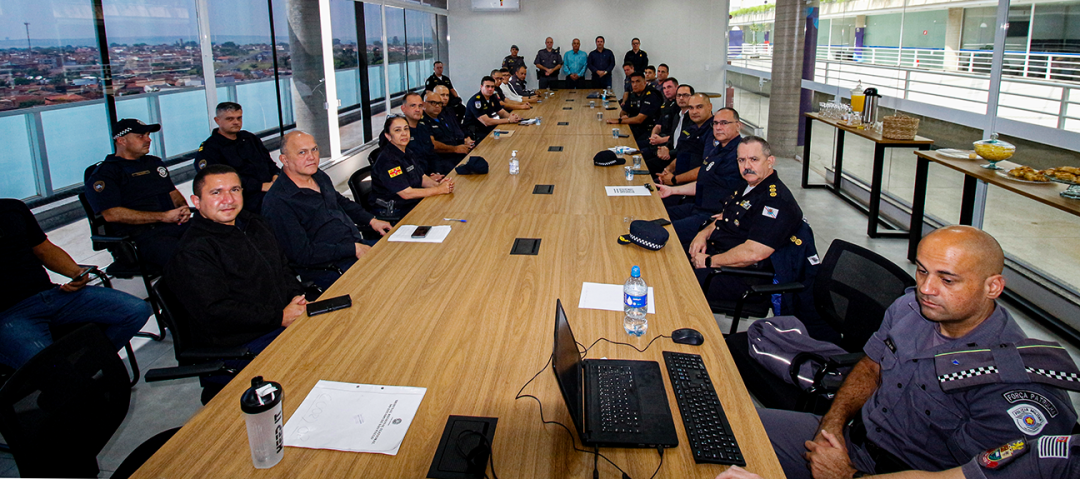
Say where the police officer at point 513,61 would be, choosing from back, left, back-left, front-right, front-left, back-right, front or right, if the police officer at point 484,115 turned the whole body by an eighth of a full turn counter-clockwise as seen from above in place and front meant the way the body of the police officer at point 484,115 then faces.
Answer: left

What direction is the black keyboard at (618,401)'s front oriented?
to the viewer's right

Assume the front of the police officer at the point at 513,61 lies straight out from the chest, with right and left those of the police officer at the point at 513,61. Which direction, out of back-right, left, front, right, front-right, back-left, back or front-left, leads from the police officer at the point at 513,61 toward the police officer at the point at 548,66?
back-left

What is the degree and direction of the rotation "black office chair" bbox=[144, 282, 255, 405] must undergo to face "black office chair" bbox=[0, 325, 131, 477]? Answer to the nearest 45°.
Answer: approximately 135° to its right

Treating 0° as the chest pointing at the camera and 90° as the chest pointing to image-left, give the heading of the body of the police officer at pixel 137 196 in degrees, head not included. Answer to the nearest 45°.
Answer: approximately 315°

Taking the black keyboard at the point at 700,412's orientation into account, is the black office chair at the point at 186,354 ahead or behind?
behind

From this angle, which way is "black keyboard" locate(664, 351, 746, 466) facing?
to the viewer's right

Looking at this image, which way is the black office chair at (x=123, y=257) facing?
to the viewer's right

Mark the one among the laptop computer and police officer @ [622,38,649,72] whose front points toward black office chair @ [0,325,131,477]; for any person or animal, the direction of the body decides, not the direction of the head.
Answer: the police officer

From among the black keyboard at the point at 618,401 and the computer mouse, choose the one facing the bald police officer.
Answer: the black keyboard

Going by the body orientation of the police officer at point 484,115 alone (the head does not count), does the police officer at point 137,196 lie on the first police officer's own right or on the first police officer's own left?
on the first police officer's own right

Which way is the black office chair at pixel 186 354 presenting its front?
to the viewer's right

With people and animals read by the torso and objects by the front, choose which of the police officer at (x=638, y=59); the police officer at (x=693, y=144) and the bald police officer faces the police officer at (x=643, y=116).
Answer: the police officer at (x=638, y=59)

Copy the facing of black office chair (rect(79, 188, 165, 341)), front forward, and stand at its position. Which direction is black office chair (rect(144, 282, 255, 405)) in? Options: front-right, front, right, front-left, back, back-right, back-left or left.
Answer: right

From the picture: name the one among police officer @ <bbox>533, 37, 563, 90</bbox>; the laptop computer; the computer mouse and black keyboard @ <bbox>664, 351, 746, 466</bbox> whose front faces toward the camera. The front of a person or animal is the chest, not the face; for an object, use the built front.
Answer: the police officer

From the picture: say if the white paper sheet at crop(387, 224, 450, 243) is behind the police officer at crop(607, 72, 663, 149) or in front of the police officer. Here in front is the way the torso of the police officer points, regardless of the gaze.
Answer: in front
